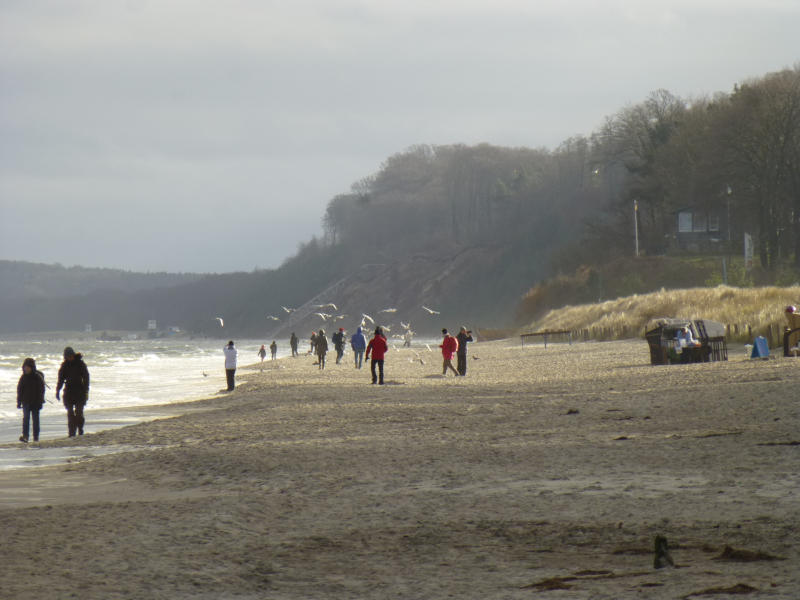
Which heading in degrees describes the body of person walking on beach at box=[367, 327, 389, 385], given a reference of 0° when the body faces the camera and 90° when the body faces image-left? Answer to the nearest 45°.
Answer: approximately 180°

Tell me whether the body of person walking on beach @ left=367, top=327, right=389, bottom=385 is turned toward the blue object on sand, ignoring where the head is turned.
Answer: no

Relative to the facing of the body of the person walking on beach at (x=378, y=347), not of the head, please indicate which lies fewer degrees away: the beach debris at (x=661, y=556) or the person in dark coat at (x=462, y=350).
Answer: the person in dark coat

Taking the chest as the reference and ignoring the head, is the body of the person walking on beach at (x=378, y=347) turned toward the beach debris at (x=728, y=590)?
no

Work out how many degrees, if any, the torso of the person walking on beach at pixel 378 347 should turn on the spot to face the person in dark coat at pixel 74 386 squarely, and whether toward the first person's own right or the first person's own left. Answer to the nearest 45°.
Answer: approximately 135° to the first person's own left

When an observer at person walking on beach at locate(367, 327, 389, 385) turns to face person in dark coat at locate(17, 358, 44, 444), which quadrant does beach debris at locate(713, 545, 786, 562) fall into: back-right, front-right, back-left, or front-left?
front-left

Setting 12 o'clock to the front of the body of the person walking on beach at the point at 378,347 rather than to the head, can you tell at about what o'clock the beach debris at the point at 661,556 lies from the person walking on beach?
The beach debris is roughly at 6 o'clock from the person walking on beach.

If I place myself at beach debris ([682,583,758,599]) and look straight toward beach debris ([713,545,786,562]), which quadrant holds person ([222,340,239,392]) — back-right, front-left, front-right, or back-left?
front-left

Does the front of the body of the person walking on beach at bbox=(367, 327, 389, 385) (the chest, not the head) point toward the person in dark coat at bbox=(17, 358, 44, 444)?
no

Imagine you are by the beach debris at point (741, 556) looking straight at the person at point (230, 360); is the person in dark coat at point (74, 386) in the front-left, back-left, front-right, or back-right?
front-left
